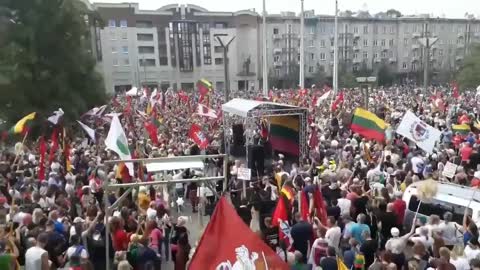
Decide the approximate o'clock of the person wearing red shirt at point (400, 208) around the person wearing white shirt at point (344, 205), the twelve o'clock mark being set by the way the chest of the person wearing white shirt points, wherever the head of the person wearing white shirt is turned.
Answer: The person wearing red shirt is roughly at 3 o'clock from the person wearing white shirt.

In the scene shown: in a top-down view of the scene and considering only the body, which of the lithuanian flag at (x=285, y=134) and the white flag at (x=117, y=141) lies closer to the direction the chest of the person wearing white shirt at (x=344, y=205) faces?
the lithuanian flag

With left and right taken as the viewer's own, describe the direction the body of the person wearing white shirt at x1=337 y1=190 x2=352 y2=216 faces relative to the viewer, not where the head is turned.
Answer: facing away from the viewer

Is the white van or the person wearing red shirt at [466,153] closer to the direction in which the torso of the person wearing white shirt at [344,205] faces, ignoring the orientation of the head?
the person wearing red shirt

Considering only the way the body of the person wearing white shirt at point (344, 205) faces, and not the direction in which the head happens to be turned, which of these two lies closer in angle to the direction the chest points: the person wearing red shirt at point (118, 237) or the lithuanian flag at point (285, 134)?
the lithuanian flag

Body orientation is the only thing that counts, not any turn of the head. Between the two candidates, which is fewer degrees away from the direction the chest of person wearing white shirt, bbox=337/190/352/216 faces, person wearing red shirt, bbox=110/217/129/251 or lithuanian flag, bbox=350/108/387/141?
the lithuanian flag

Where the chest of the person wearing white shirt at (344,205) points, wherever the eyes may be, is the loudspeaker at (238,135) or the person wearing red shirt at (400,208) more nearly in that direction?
the loudspeaker

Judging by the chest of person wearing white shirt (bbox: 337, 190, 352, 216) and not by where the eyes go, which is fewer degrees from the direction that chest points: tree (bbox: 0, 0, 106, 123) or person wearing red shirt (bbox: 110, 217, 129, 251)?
the tree

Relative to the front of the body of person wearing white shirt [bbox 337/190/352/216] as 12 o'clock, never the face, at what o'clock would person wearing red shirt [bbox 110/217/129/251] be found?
The person wearing red shirt is roughly at 8 o'clock from the person wearing white shirt.

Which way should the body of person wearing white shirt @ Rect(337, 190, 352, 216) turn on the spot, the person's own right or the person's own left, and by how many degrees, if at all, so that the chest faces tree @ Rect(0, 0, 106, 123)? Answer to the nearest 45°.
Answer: approximately 45° to the person's own left

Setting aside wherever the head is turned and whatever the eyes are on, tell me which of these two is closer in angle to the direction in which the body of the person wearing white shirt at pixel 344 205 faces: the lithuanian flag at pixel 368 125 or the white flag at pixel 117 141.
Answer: the lithuanian flag
